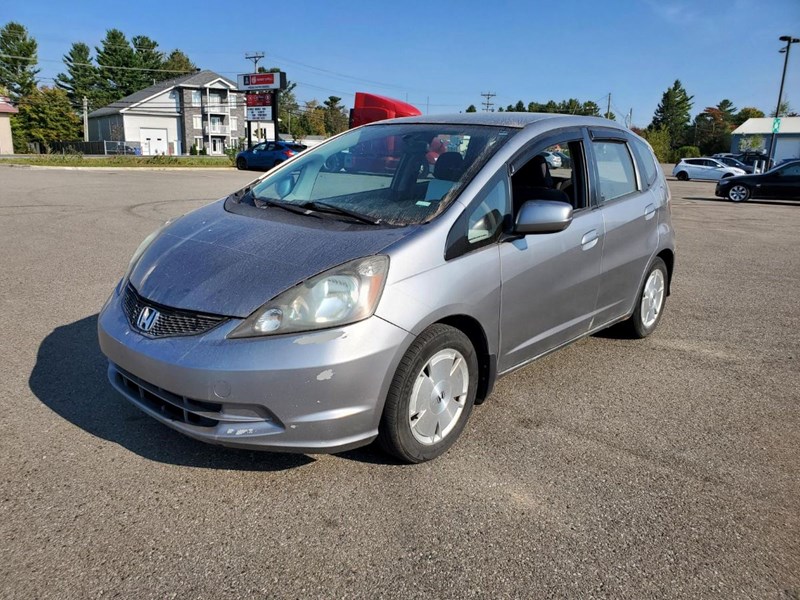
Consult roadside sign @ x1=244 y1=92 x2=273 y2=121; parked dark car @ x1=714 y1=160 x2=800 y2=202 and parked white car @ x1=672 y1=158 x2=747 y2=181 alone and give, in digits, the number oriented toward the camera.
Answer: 1

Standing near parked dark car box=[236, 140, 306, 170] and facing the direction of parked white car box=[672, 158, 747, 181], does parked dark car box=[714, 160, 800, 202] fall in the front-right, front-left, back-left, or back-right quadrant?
front-right

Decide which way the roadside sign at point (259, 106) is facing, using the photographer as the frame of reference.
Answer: facing the viewer

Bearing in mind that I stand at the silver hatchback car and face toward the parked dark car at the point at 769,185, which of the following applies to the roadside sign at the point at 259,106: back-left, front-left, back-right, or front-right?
front-left

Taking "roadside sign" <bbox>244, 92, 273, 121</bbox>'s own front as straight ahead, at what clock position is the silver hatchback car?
The silver hatchback car is roughly at 12 o'clock from the roadside sign.

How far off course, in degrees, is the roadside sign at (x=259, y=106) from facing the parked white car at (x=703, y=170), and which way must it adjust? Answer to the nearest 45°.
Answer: approximately 45° to its left

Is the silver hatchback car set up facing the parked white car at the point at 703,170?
no

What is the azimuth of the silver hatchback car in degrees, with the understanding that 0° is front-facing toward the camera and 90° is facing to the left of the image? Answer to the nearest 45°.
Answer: approximately 45°

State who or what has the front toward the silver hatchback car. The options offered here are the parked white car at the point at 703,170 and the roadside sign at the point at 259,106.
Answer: the roadside sign

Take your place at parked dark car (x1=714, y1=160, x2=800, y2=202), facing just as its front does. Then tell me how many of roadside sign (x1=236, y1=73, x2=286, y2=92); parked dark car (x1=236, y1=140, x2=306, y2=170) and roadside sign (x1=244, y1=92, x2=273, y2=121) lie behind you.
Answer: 0

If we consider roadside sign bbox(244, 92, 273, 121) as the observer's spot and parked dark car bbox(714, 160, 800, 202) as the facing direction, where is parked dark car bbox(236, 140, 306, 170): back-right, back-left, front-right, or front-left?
front-right

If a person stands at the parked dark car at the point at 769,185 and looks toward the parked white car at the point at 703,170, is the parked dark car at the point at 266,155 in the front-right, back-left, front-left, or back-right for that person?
front-left

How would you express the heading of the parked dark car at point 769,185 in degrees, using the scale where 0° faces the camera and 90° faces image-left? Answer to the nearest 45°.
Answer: approximately 90°
